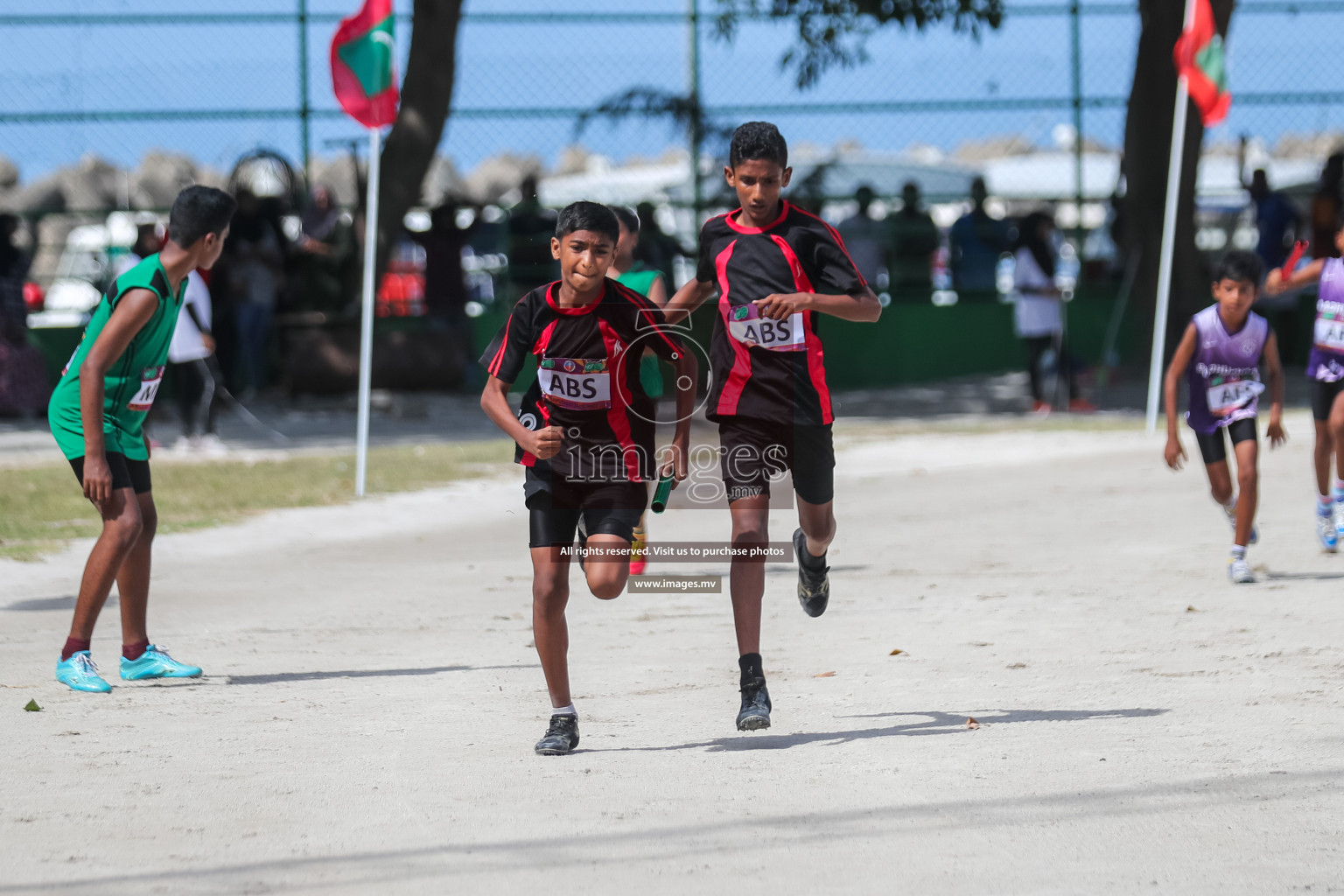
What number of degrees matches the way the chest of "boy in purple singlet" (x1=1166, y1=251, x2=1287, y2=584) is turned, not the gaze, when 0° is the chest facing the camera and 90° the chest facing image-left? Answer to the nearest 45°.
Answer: approximately 0°

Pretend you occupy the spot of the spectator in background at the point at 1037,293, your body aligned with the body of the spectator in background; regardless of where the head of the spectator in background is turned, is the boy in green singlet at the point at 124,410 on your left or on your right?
on your right

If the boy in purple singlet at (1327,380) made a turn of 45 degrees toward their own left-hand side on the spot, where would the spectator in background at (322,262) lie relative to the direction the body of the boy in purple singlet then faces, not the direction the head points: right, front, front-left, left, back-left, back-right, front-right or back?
back

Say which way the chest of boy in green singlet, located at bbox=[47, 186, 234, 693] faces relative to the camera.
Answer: to the viewer's right

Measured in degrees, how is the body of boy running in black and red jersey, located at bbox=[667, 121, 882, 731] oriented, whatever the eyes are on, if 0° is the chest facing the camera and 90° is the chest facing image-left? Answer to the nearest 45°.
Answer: approximately 0°

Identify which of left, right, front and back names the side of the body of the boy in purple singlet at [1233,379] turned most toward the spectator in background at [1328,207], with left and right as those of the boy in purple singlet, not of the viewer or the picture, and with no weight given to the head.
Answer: back
